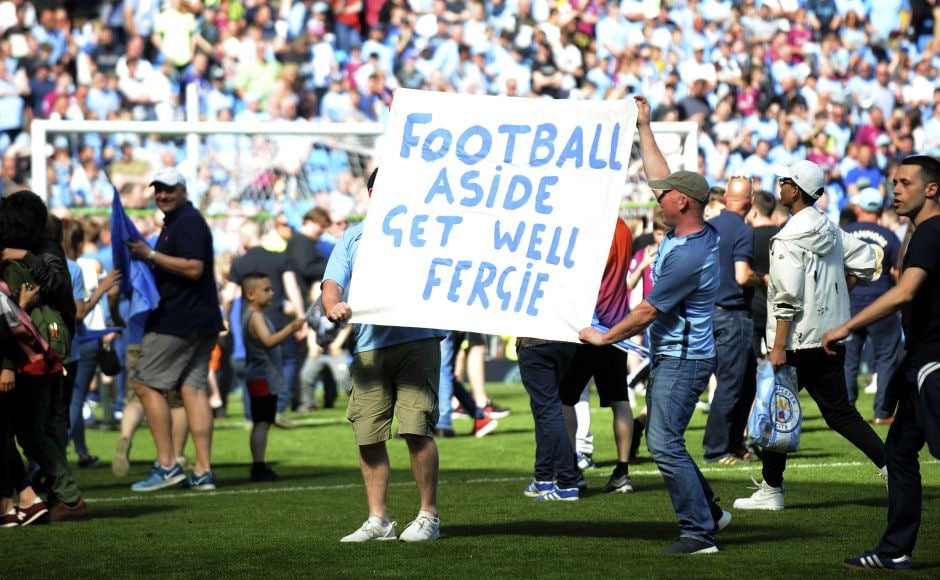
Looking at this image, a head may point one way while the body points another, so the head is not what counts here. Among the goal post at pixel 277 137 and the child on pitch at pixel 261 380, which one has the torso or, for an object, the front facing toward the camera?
the goal post

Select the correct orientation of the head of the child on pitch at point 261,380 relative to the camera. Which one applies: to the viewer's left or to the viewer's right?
to the viewer's right

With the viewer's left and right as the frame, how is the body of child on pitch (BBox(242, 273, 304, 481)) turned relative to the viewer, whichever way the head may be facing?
facing to the right of the viewer

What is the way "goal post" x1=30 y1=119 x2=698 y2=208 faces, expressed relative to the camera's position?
facing the viewer

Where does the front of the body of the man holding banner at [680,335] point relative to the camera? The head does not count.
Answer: to the viewer's left

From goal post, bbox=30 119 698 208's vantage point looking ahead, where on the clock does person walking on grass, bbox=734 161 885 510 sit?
The person walking on grass is roughly at 11 o'clock from the goal post.

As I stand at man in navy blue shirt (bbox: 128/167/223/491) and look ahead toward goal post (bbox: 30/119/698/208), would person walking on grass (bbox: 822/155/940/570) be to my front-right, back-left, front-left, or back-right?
back-right

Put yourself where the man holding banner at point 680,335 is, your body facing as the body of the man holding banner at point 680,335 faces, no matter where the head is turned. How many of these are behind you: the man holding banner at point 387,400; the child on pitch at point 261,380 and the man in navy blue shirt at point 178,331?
0

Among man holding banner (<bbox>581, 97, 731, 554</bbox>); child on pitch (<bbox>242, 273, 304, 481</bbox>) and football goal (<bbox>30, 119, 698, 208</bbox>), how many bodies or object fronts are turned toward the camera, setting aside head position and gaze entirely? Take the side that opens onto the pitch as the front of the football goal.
1

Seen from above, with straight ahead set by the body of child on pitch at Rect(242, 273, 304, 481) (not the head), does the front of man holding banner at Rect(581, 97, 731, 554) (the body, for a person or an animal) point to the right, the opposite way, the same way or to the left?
the opposite way

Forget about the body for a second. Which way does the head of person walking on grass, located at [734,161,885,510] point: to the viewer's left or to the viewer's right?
to the viewer's left

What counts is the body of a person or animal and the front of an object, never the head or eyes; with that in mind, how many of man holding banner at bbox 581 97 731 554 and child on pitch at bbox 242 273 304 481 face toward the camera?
0

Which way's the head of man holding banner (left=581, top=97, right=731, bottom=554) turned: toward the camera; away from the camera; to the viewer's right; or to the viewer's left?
to the viewer's left

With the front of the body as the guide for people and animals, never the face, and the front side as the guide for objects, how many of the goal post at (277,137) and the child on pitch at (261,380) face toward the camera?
1
